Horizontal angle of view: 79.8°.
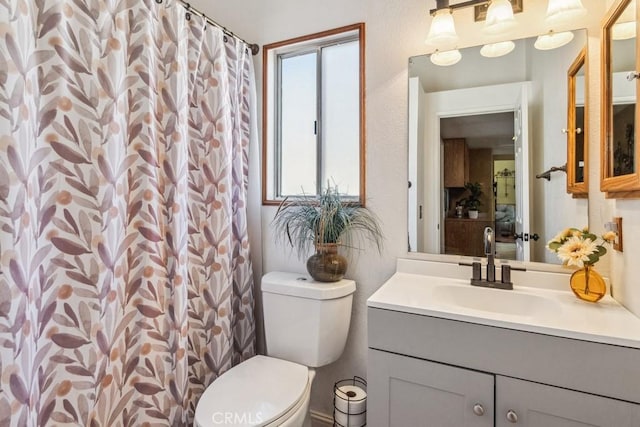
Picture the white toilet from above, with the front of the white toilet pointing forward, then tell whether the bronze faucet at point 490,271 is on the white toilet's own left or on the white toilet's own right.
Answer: on the white toilet's own left

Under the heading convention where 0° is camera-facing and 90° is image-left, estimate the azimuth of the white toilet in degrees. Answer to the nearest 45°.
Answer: approximately 45°

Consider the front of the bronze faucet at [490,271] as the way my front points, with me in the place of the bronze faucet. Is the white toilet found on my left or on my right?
on my right

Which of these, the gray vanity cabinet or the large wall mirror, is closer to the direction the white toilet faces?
the gray vanity cabinet

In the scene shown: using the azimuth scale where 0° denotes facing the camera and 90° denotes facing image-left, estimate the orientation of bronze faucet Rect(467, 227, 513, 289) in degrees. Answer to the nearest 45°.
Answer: approximately 0°

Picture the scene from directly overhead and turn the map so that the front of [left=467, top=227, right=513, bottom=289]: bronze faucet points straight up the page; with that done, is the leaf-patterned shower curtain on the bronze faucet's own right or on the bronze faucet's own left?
on the bronze faucet's own right

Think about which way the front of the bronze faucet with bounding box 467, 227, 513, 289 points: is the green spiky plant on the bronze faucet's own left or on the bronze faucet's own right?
on the bronze faucet's own right
